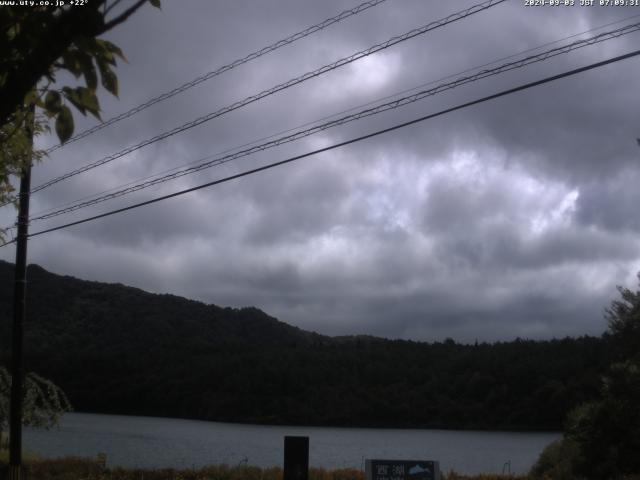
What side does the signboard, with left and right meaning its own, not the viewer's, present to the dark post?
right

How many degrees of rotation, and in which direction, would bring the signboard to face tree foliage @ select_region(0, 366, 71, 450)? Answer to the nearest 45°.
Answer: approximately 135° to its right
